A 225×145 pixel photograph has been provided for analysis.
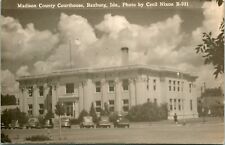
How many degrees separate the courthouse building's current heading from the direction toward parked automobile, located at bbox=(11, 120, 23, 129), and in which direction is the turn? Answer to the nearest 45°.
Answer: approximately 45° to its right

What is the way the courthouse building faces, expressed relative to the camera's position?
facing the viewer and to the left of the viewer

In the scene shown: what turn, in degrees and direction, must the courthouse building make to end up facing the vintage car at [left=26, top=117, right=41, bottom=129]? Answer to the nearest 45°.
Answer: approximately 45° to its right
